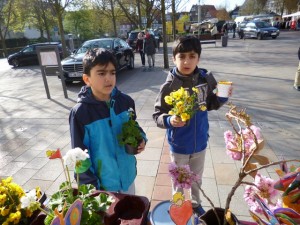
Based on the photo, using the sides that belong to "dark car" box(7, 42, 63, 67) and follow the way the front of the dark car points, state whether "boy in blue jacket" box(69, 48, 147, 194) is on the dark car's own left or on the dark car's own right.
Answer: on the dark car's own left

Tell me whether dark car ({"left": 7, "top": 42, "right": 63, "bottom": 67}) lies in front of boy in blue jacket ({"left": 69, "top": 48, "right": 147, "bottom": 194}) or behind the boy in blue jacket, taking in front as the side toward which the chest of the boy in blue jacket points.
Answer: behind

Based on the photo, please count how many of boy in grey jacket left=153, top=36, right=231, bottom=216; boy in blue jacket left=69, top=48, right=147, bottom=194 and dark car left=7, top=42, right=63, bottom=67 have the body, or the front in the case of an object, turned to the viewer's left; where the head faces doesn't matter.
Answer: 1

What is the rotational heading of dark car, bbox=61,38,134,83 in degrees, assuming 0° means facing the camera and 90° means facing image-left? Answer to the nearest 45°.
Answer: approximately 45°

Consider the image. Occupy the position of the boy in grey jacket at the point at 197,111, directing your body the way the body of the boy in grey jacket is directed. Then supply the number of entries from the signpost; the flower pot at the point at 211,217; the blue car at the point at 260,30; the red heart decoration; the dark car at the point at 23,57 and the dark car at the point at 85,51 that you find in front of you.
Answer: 2

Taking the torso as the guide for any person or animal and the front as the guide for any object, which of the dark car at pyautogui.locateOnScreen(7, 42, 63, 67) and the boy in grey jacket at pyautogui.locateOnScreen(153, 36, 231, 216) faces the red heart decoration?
the boy in grey jacket

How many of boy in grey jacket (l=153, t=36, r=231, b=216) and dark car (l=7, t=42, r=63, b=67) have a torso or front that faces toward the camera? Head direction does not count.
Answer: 1

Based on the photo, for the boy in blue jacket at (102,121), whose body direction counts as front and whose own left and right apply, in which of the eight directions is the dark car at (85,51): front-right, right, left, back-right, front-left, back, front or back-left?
back-left

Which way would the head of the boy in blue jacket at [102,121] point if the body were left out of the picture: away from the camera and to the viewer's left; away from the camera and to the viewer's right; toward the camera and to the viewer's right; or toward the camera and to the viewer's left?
toward the camera and to the viewer's right

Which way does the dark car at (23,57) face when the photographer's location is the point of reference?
facing to the left of the viewer

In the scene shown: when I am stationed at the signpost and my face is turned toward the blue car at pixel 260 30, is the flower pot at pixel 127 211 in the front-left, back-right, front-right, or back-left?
back-right

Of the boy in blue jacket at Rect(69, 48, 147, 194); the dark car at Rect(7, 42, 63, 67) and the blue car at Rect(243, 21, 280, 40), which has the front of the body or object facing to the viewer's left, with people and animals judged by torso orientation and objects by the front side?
the dark car
